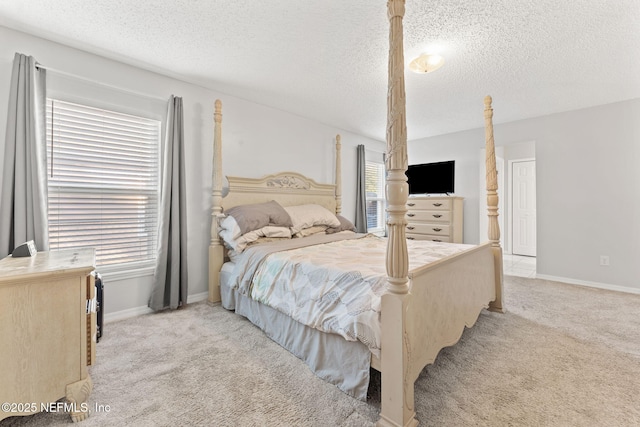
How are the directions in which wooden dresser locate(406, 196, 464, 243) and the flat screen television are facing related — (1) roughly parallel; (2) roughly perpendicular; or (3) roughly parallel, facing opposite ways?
roughly parallel

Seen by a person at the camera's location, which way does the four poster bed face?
facing the viewer and to the right of the viewer

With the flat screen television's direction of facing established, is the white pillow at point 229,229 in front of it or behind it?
in front

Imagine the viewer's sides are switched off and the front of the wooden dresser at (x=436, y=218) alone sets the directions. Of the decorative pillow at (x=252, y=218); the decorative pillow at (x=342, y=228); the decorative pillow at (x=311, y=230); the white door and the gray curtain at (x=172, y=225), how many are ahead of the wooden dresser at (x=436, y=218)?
4

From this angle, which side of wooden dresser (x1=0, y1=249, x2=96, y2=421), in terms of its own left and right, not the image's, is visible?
right

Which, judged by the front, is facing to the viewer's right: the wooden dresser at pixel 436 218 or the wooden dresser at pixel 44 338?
the wooden dresser at pixel 44 338

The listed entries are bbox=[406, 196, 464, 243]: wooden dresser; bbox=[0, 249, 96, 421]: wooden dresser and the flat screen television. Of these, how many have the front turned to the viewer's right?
1

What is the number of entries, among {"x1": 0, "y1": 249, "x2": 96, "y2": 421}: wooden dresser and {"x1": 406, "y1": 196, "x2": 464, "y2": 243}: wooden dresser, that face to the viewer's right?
1

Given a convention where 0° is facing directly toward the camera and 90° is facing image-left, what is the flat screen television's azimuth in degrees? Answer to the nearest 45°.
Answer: approximately 45°

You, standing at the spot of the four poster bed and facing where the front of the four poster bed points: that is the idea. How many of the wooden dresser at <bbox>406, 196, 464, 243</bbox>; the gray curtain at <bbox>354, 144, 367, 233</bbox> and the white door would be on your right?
0

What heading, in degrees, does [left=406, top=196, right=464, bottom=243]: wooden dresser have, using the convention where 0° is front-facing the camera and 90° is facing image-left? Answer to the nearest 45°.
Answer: approximately 45°
